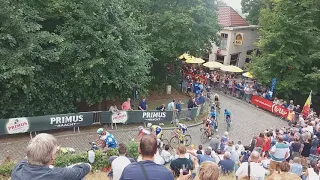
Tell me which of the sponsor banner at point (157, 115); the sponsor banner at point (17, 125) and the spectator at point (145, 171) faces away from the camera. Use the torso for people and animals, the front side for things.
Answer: the spectator

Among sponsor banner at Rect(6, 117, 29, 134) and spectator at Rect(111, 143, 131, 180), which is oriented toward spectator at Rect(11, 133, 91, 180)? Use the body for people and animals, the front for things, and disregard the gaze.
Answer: the sponsor banner

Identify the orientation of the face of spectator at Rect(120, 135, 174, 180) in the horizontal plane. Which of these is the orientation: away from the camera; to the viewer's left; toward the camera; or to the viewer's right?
away from the camera

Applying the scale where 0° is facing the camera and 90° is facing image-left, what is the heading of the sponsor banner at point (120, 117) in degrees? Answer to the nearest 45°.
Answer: approximately 0°

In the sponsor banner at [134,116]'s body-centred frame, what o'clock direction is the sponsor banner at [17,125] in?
the sponsor banner at [17,125] is roughly at 2 o'clock from the sponsor banner at [134,116].

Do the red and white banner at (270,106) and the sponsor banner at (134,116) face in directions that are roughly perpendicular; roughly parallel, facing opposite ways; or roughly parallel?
roughly perpendicular

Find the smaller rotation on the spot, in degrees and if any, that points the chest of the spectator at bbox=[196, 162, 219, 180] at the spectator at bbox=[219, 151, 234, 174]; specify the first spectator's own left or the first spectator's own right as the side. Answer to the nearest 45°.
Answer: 0° — they already face them

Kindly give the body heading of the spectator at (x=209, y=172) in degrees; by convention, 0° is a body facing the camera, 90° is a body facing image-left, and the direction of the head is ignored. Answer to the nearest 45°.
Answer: approximately 180°

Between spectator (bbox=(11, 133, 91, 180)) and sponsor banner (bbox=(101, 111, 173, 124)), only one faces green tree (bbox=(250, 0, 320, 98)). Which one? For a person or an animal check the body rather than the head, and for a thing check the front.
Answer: the spectator

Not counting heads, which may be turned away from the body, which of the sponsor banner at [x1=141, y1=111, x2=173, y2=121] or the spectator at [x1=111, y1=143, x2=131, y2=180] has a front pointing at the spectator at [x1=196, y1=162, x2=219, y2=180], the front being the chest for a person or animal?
the sponsor banner

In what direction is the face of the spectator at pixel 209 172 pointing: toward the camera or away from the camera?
away from the camera

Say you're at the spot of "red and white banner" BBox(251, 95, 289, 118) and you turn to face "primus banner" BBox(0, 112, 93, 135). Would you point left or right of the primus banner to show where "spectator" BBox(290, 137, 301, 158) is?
left

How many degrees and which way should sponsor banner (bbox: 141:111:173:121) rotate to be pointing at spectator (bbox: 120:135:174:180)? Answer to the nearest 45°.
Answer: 0° — it already faces them

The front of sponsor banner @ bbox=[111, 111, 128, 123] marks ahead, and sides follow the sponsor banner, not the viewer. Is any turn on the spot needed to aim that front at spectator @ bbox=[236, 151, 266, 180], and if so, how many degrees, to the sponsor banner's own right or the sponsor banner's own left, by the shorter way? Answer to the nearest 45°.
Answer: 0° — it already faces them

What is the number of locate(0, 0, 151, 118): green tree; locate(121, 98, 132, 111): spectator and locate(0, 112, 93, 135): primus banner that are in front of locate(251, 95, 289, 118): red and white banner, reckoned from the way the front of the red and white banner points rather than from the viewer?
3

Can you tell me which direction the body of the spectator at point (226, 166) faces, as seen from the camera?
away from the camera

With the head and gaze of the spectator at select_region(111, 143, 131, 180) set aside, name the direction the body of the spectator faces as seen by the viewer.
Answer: away from the camera
